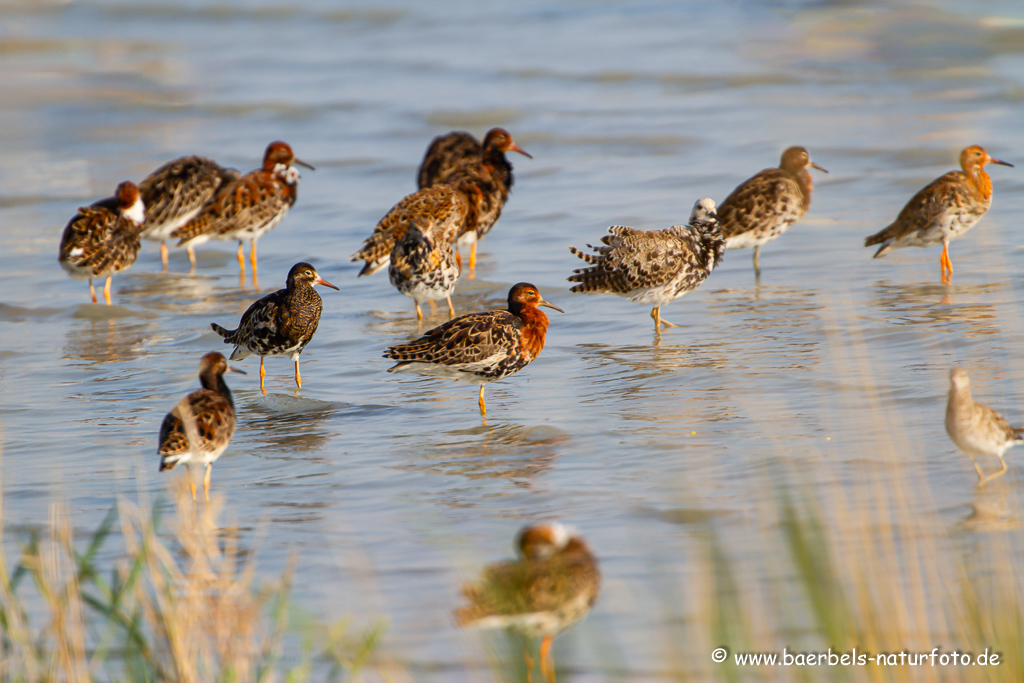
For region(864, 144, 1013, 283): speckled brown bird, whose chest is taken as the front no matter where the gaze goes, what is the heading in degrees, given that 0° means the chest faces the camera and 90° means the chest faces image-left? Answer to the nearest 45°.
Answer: approximately 270°

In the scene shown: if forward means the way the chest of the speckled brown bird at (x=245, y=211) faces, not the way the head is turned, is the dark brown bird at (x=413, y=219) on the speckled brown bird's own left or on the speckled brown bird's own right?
on the speckled brown bird's own right

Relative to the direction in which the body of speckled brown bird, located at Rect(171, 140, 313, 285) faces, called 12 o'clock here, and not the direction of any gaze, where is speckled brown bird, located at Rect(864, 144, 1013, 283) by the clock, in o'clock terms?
speckled brown bird, located at Rect(864, 144, 1013, 283) is roughly at 1 o'clock from speckled brown bird, located at Rect(171, 140, 313, 285).

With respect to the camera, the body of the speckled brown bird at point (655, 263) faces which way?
to the viewer's right

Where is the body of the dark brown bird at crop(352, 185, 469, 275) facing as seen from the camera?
to the viewer's right

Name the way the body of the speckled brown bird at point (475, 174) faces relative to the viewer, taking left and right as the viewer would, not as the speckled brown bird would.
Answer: facing to the right of the viewer

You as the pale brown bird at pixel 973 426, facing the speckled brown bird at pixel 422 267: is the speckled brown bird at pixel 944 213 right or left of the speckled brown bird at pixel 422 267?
right

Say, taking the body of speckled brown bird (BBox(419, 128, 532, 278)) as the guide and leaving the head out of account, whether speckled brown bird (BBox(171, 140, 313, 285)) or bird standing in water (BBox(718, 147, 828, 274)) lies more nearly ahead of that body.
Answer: the bird standing in water

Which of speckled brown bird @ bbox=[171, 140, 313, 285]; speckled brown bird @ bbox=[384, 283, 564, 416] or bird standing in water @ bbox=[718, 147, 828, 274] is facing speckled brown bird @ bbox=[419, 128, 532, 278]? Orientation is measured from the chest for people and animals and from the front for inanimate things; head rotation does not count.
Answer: speckled brown bird @ bbox=[171, 140, 313, 285]

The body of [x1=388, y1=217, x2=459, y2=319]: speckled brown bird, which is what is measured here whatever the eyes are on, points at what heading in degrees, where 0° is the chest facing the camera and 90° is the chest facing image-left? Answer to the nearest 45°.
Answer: approximately 0°

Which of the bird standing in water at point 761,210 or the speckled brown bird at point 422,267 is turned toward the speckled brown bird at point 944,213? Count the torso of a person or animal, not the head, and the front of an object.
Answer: the bird standing in water
